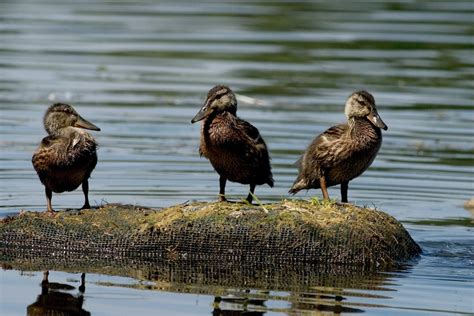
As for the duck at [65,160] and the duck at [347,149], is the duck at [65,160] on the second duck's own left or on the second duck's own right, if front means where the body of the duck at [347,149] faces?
on the second duck's own right

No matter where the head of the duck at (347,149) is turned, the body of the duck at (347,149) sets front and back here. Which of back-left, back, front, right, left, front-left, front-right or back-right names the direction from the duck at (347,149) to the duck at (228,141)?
back-right

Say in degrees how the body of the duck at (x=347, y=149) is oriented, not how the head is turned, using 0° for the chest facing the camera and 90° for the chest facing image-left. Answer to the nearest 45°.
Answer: approximately 315°

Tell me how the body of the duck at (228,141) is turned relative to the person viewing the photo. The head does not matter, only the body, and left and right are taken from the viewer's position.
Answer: facing the viewer and to the left of the viewer
